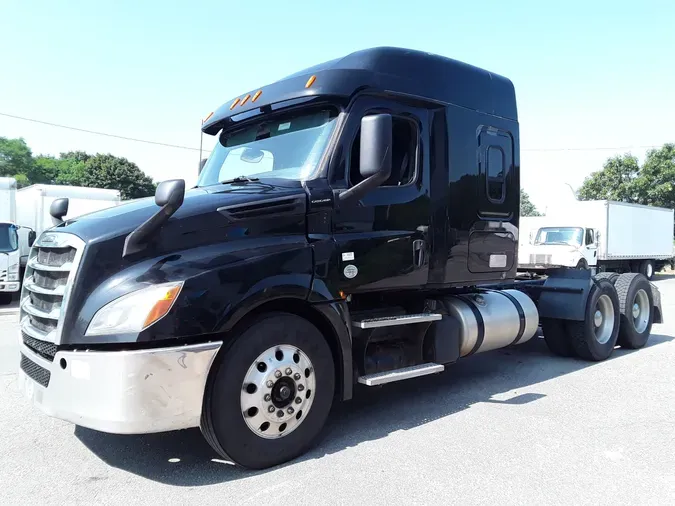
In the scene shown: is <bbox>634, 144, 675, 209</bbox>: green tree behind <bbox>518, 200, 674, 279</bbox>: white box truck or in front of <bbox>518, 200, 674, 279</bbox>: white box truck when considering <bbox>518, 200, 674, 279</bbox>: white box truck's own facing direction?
behind

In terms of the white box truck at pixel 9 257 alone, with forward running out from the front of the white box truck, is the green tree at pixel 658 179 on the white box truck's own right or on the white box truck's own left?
on the white box truck's own left

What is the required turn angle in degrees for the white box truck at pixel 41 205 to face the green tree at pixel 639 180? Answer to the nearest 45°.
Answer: approximately 135° to its left

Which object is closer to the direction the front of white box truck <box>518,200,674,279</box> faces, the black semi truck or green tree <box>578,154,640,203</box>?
the black semi truck

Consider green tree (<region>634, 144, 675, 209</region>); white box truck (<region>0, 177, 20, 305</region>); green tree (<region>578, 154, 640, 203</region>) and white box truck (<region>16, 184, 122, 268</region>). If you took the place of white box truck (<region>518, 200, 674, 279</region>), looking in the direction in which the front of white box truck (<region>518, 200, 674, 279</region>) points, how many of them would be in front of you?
2

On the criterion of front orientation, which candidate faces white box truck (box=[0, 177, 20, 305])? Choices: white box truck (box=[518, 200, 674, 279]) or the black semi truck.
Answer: the white box truck (box=[518, 200, 674, 279])

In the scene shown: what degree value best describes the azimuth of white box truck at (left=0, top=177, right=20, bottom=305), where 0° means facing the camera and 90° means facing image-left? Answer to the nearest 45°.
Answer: approximately 0°

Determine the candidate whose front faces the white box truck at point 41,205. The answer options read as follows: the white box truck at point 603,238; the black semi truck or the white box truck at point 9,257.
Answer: the white box truck at point 603,238

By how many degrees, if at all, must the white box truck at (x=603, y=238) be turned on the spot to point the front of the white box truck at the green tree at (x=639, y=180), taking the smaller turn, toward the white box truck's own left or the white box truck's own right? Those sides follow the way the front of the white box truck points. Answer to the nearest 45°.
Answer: approximately 135° to the white box truck's own right

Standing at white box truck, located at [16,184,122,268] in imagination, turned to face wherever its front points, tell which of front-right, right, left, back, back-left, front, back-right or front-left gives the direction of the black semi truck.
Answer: front-left

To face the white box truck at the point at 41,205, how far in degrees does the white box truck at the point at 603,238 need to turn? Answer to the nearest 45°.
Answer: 0° — it already faces it

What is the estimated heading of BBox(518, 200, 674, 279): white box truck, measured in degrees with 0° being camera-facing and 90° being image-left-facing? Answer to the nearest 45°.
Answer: approximately 45°
